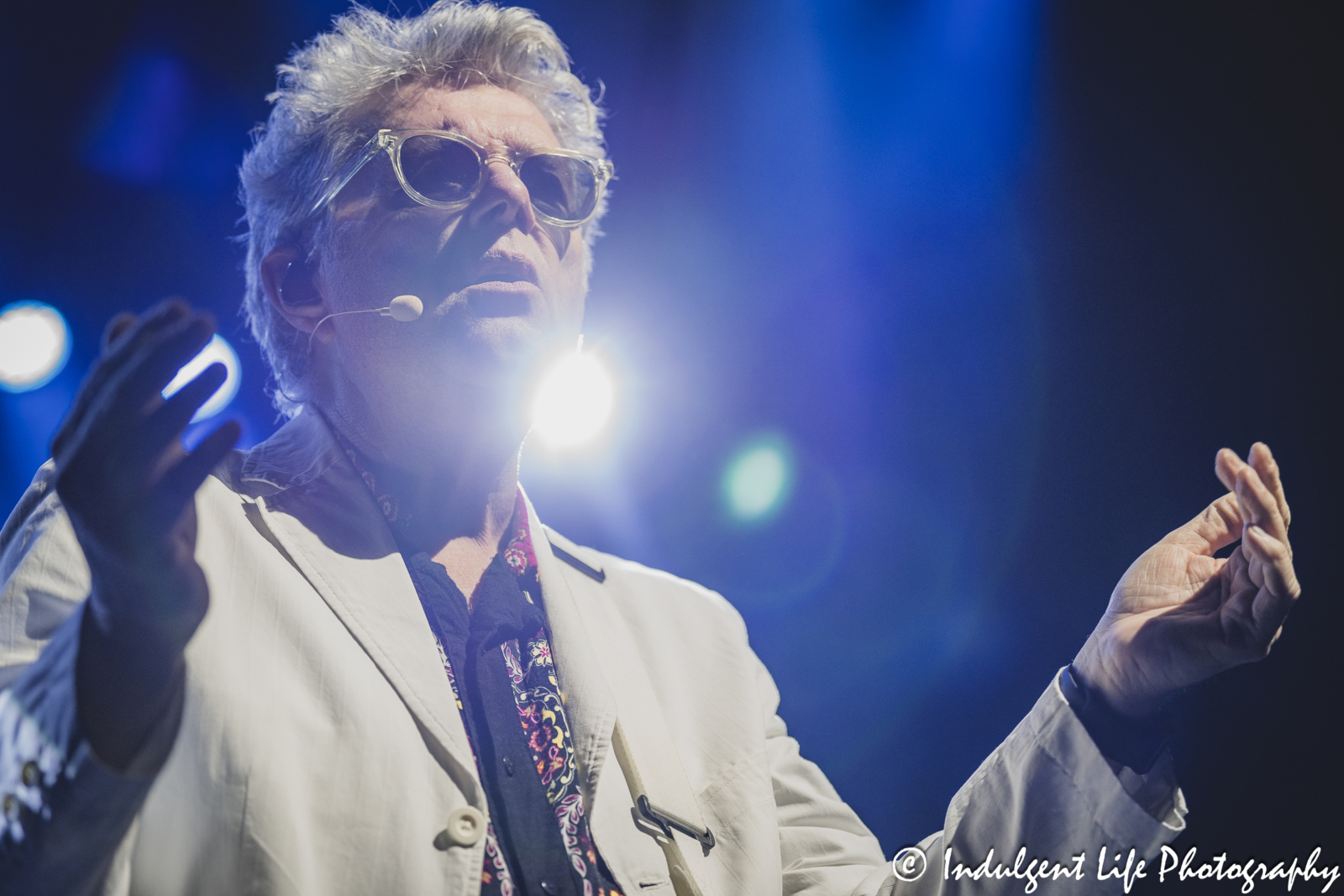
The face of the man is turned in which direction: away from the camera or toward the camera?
toward the camera

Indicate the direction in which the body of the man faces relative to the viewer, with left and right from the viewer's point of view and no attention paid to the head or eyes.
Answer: facing the viewer and to the right of the viewer
